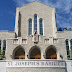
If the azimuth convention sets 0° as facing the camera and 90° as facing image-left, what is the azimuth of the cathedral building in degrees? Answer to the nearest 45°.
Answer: approximately 0°
